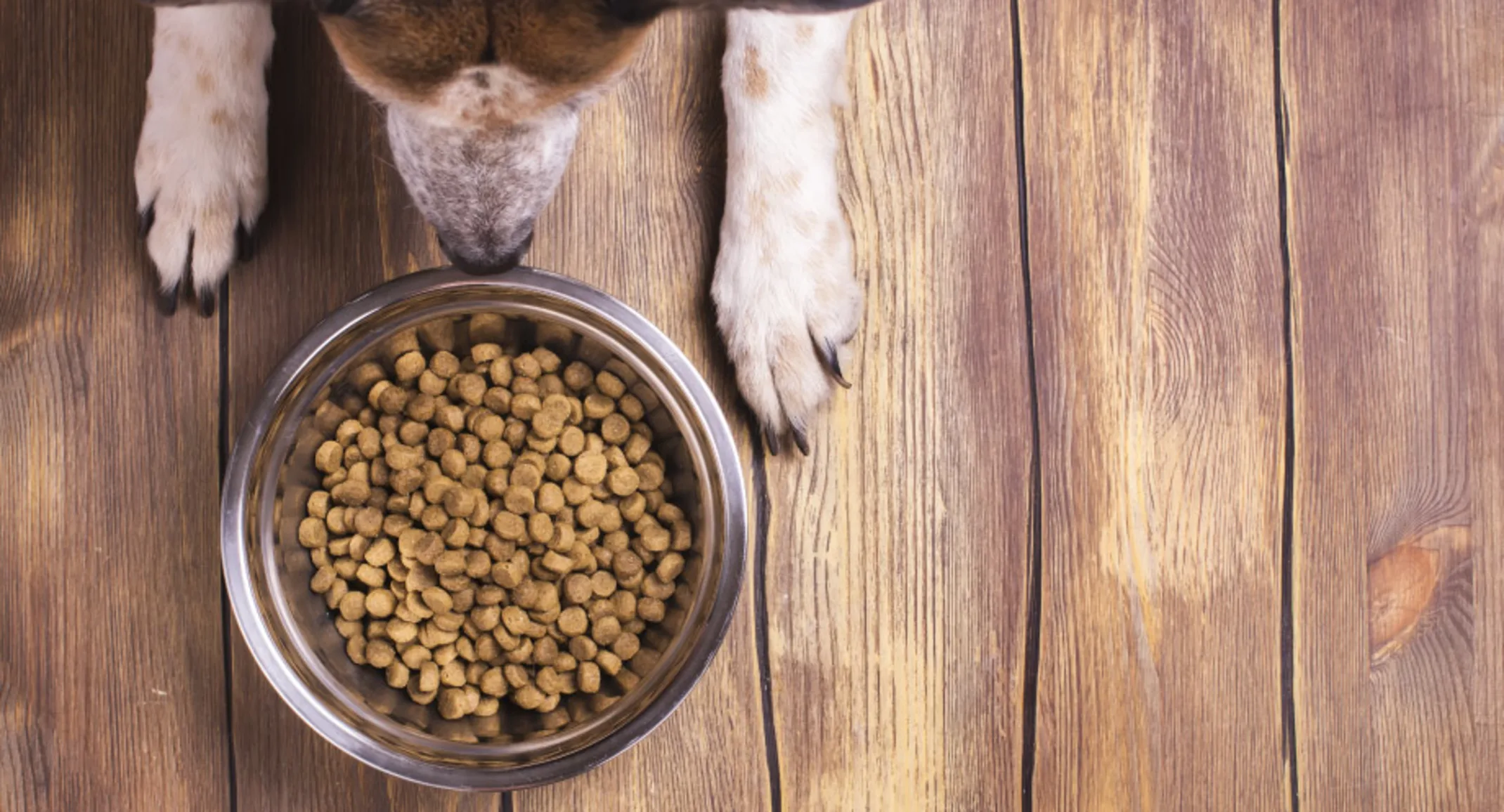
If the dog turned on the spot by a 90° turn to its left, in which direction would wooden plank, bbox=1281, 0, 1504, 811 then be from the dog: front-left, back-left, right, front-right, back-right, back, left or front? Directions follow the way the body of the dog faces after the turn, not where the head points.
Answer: front

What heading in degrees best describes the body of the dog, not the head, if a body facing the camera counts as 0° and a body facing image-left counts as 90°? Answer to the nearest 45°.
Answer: approximately 0°

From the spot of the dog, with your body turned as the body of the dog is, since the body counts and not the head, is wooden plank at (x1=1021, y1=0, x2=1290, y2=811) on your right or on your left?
on your left

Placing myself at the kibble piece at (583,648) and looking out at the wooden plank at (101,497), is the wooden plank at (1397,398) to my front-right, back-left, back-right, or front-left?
back-right
